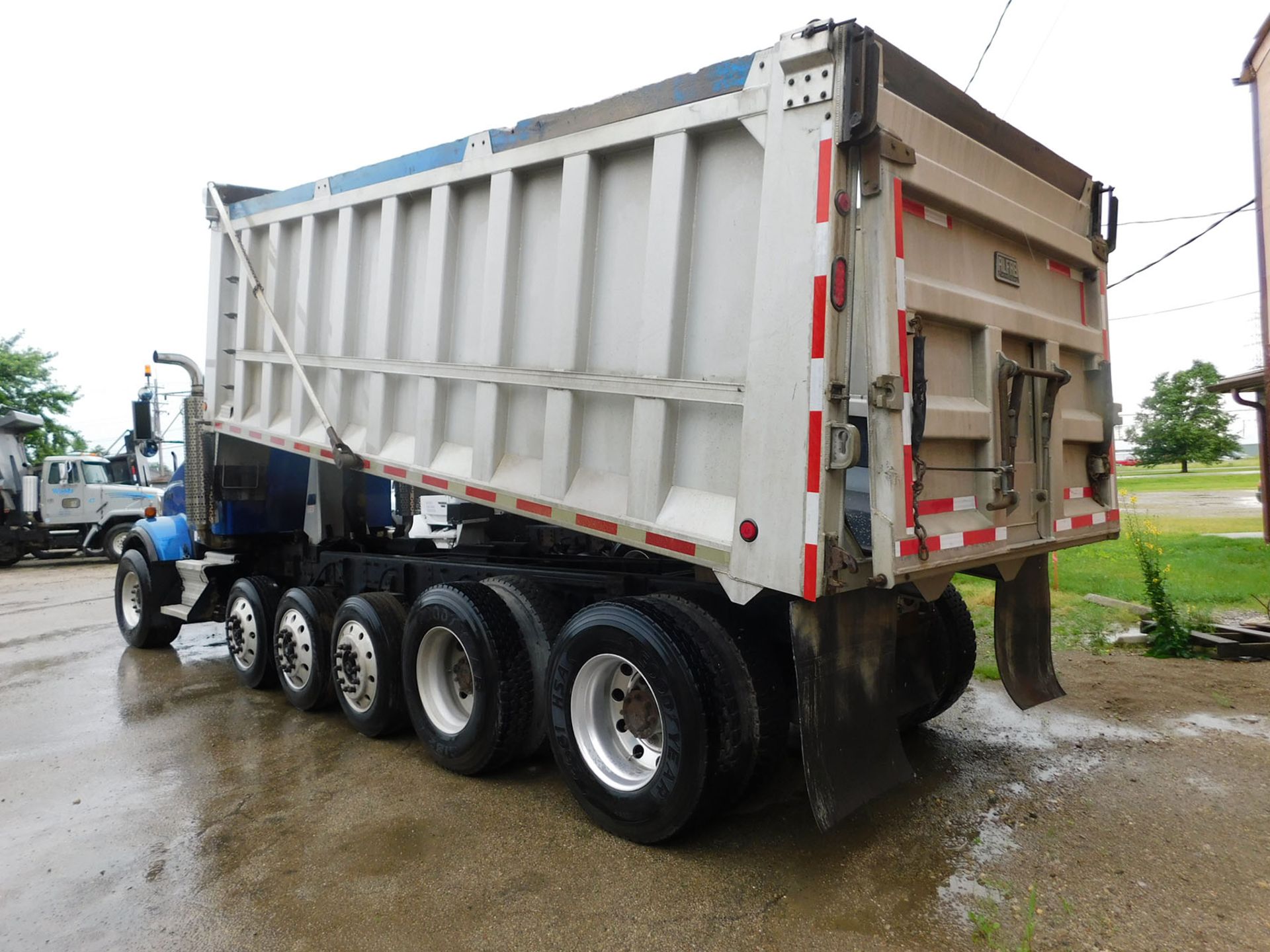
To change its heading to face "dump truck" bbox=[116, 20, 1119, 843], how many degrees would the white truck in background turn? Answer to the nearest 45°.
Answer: approximately 90° to its right

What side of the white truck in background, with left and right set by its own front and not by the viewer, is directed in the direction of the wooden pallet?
right

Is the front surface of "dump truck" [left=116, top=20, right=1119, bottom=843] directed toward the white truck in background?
yes

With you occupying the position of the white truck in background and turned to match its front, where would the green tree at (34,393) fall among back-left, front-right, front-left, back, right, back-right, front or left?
left

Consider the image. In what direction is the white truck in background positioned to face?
to the viewer's right

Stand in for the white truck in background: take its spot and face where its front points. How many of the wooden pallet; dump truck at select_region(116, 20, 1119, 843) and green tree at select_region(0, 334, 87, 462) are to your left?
1

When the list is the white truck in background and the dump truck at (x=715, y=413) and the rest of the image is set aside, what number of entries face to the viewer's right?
1

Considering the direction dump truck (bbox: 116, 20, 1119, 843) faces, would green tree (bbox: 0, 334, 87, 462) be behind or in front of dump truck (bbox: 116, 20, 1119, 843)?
in front

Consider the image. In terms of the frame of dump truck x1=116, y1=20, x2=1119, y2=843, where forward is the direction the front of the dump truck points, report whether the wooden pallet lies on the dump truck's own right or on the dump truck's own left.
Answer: on the dump truck's own right

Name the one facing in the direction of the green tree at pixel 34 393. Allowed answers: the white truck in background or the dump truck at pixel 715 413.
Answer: the dump truck

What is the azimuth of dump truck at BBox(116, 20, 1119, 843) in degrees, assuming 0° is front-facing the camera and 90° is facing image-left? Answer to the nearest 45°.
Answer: approximately 135°

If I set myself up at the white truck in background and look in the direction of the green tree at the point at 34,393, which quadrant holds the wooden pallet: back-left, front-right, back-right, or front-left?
back-right
